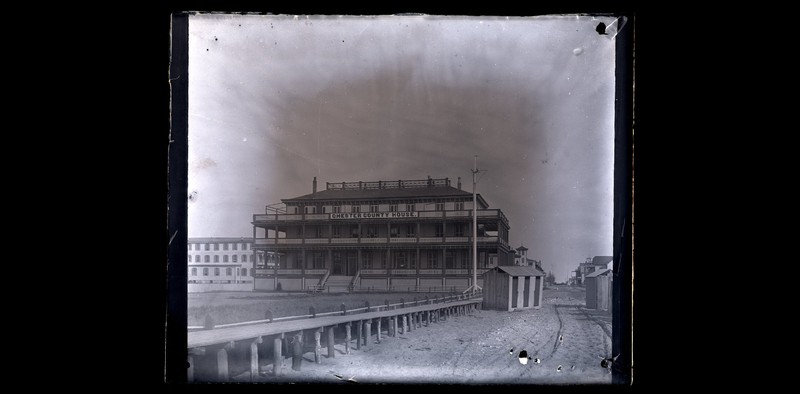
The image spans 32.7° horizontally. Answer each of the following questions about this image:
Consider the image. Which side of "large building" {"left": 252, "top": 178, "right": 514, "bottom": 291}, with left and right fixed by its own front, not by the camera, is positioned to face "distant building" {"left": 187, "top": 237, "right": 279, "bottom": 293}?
right

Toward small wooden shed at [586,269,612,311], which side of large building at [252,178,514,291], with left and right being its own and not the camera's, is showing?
left

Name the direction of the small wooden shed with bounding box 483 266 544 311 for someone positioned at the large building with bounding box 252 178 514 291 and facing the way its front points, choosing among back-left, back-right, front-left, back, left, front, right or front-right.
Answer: left

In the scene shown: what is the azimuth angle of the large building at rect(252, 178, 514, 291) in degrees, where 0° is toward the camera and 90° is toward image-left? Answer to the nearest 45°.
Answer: approximately 0°
